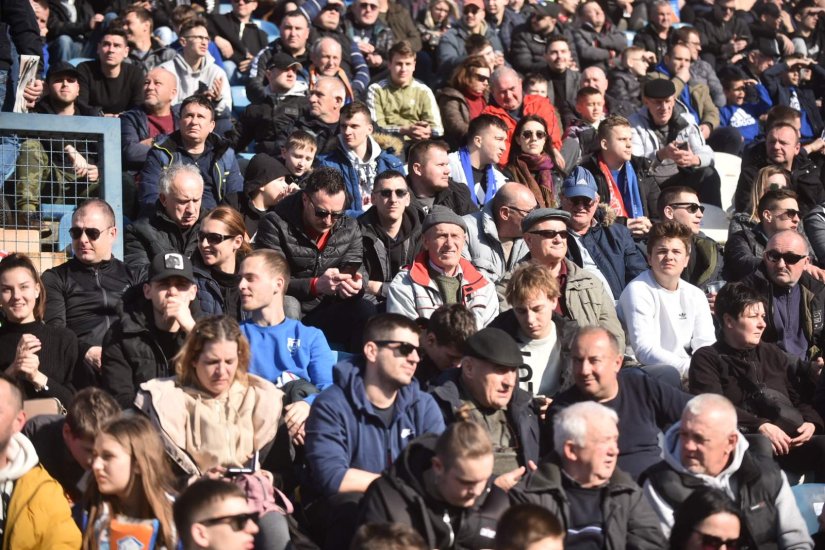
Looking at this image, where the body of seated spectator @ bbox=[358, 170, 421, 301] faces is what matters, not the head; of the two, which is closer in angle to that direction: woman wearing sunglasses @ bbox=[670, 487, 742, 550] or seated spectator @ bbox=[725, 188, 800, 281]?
the woman wearing sunglasses

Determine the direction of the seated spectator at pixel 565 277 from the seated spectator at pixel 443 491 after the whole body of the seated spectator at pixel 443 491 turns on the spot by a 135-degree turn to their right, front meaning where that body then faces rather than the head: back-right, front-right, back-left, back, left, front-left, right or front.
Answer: right

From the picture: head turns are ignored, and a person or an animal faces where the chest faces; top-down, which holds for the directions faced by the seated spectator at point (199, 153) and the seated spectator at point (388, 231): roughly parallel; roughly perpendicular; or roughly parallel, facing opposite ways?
roughly parallel

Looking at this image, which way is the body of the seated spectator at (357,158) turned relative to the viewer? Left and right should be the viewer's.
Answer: facing the viewer

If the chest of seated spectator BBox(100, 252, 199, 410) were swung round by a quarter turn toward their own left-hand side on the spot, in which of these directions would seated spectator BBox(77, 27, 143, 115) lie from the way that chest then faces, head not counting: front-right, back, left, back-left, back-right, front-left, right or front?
front-left

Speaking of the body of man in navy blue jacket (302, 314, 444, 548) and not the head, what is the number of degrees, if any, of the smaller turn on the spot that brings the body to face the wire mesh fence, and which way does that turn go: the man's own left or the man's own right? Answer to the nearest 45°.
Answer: approximately 180°

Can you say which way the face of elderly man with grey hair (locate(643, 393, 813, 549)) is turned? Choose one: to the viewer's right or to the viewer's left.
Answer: to the viewer's left

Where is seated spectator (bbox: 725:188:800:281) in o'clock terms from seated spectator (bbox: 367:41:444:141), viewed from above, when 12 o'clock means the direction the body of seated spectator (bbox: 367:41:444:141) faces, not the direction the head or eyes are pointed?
seated spectator (bbox: 725:188:800:281) is roughly at 10 o'clock from seated spectator (bbox: 367:41:444:141).

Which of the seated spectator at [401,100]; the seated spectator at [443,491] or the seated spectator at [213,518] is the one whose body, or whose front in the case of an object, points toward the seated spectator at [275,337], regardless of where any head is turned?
the seated spectator at [401,100]

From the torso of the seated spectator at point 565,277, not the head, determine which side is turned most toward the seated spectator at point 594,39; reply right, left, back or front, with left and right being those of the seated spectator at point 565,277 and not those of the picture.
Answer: back

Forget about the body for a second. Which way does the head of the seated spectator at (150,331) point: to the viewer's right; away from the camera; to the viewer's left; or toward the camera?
toward the camera

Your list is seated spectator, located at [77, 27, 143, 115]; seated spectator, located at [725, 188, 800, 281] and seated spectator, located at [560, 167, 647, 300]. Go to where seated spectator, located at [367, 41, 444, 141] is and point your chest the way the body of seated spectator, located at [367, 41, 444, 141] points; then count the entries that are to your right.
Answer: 1

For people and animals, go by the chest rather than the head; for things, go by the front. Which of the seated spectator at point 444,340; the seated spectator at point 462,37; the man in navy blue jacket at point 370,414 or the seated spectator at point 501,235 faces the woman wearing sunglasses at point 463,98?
the seated spectator at point 462,37

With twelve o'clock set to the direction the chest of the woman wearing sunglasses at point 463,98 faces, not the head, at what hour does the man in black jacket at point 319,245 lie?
The man in black jacket is roughly at 2 o'clock from the woman wearing sunglasses.

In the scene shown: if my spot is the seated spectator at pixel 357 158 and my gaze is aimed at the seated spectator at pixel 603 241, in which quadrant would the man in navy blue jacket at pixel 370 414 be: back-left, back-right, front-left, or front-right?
front-right

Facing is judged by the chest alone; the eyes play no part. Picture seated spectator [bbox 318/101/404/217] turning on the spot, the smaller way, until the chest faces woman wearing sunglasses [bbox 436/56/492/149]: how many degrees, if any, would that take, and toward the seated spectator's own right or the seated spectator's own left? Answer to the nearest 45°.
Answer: approximately 135° to the seated spectator's own left

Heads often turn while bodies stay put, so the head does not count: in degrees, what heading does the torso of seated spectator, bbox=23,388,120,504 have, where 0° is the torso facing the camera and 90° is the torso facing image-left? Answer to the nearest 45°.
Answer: approximately 315°

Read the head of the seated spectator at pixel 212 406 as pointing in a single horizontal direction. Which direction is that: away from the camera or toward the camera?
toward the camera
